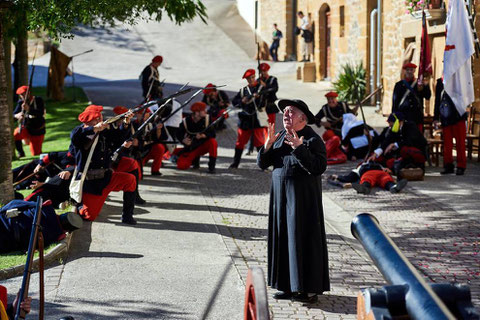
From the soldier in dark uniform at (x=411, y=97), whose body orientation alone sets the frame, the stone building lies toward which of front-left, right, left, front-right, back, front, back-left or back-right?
back

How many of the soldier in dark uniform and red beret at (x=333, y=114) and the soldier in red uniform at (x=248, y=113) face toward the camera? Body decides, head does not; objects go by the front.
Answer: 2

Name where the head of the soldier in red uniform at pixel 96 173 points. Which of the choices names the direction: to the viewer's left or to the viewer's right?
to the viewer's right

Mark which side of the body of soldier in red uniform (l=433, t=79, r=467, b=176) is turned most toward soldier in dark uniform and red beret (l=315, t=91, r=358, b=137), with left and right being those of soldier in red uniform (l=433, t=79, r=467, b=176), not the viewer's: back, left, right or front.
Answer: right

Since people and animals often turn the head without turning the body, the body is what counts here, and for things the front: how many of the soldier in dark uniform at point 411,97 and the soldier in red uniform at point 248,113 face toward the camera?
2

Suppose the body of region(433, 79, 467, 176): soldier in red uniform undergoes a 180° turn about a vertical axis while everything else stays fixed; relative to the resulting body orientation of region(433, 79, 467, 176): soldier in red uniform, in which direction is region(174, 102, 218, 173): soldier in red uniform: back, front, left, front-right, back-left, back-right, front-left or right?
back-left

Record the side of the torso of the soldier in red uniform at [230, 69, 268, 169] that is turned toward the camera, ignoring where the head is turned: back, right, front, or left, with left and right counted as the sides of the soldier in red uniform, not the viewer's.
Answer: front

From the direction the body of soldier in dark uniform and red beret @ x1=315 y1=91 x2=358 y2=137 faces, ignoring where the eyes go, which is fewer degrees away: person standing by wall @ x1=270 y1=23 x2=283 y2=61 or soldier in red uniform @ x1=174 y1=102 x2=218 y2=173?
the soldier in red uniform

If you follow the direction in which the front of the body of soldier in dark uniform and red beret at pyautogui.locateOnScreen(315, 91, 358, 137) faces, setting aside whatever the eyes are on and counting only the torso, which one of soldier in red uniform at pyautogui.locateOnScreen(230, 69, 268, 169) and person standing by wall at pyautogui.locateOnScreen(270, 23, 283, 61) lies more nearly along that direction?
the soldier in red uniform

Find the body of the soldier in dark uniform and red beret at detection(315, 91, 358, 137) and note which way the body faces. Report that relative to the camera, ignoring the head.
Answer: toward the camera

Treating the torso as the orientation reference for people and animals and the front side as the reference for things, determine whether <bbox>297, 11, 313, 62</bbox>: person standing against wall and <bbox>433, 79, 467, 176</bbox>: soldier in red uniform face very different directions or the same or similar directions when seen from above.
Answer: same or similar directions

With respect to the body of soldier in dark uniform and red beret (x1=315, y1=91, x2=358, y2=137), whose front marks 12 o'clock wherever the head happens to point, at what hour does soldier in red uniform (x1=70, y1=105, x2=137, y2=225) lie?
soldier in red uniform (x1=70, y1=105, x2=137, y2=225) is roughly at 1 o'clock from soldier in dark uniform and red beret (x1=315, y1=91, x2=358, y2=137).

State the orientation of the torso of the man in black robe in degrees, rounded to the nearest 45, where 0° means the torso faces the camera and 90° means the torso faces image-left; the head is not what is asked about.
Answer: approximately 45°

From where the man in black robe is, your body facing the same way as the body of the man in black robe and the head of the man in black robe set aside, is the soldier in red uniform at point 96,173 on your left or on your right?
on your right

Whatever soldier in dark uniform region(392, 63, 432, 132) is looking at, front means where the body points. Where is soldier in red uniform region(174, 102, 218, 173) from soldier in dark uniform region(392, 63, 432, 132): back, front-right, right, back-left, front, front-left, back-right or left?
right

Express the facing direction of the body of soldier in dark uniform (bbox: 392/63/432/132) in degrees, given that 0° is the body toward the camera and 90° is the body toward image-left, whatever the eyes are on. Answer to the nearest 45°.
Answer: approximately 0°

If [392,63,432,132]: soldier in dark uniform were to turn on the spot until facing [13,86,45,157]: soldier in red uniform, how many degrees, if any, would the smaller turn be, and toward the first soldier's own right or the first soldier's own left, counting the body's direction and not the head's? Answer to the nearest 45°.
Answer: approximately 90° to the first soldier's own right
